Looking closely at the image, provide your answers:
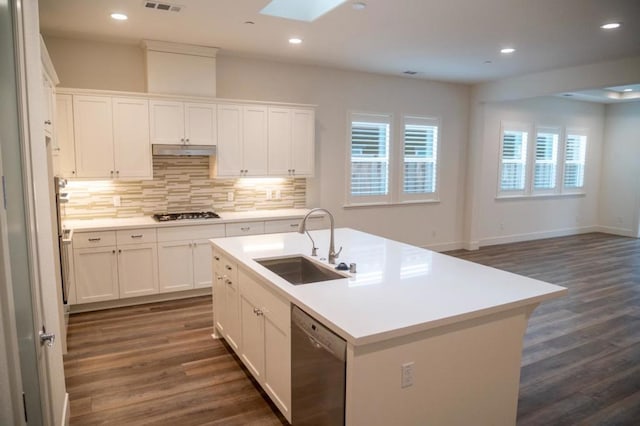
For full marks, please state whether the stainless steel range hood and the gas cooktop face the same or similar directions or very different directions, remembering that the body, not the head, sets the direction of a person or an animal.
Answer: same or similar directions

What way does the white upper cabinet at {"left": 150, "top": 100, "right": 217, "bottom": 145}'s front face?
toward the camera

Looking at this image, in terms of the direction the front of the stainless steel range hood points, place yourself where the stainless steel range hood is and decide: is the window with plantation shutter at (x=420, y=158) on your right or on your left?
on your left

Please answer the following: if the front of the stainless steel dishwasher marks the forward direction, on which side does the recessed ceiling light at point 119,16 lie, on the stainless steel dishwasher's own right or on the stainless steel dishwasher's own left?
on the stainless steel dishwasher's own right

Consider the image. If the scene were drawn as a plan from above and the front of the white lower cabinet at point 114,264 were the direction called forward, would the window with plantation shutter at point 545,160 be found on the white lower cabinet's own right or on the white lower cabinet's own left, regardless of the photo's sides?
on the white lower cabinet's own left

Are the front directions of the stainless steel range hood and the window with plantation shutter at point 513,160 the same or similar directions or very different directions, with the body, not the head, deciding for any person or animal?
same or similar directions

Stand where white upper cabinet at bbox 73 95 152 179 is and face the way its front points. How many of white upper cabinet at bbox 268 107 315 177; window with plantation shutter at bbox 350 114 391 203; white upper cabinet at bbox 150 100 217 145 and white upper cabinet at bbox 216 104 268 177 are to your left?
4

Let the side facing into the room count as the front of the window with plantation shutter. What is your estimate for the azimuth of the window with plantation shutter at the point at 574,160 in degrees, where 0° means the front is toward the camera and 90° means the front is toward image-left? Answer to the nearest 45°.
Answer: approximately 315°

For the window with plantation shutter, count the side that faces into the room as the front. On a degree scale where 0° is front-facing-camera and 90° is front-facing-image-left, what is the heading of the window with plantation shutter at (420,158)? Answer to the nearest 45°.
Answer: approximately 315°

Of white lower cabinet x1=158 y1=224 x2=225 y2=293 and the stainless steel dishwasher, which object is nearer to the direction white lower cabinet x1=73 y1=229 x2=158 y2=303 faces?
the stainless steel dishwasher

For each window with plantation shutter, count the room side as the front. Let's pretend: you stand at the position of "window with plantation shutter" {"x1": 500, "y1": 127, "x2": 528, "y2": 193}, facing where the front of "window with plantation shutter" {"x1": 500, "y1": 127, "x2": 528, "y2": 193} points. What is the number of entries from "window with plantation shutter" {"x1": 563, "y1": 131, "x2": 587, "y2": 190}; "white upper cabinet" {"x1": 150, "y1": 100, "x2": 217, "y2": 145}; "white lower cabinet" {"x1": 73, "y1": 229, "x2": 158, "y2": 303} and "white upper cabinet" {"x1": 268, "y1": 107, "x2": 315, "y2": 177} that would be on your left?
1

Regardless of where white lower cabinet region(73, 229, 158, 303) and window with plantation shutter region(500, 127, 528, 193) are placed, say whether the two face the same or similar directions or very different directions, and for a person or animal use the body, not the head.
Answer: same or similar directions

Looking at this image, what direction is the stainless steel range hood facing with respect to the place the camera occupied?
facing the viewer

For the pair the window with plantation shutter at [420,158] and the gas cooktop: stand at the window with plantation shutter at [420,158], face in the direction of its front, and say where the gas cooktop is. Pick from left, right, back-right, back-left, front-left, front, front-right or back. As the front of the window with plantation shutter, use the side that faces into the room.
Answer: right

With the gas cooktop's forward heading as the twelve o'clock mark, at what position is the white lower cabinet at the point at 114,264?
The white lower cabinet is roughly at 2 o'clock from the gas cooktop.

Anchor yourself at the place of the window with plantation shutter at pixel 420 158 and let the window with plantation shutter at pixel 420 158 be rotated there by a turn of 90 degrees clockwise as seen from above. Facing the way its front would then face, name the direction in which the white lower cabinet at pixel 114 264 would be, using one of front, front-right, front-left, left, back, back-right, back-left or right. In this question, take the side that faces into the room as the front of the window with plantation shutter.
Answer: front

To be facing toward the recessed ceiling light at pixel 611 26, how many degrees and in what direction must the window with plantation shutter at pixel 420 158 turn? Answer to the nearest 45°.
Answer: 0° — it already faces it

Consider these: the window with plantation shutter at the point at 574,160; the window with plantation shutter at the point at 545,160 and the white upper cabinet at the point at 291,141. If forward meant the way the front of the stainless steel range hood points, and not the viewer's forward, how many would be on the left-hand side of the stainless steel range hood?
3
